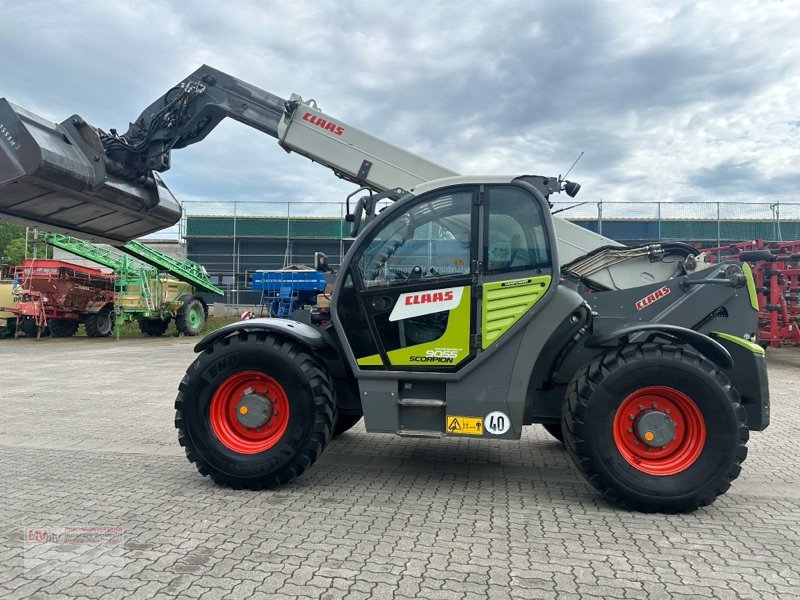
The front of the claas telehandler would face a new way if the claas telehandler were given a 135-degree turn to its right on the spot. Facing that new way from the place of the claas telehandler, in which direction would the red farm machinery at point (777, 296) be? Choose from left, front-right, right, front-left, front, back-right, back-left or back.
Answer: front

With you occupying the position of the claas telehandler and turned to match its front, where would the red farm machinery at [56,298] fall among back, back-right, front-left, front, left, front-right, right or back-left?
front-right

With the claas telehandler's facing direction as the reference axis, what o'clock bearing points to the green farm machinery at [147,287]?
The green farm machinery is roughly at 2 o'clock from the claas telehandler.

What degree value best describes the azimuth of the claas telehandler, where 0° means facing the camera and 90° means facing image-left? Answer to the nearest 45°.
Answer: approximately 90°
